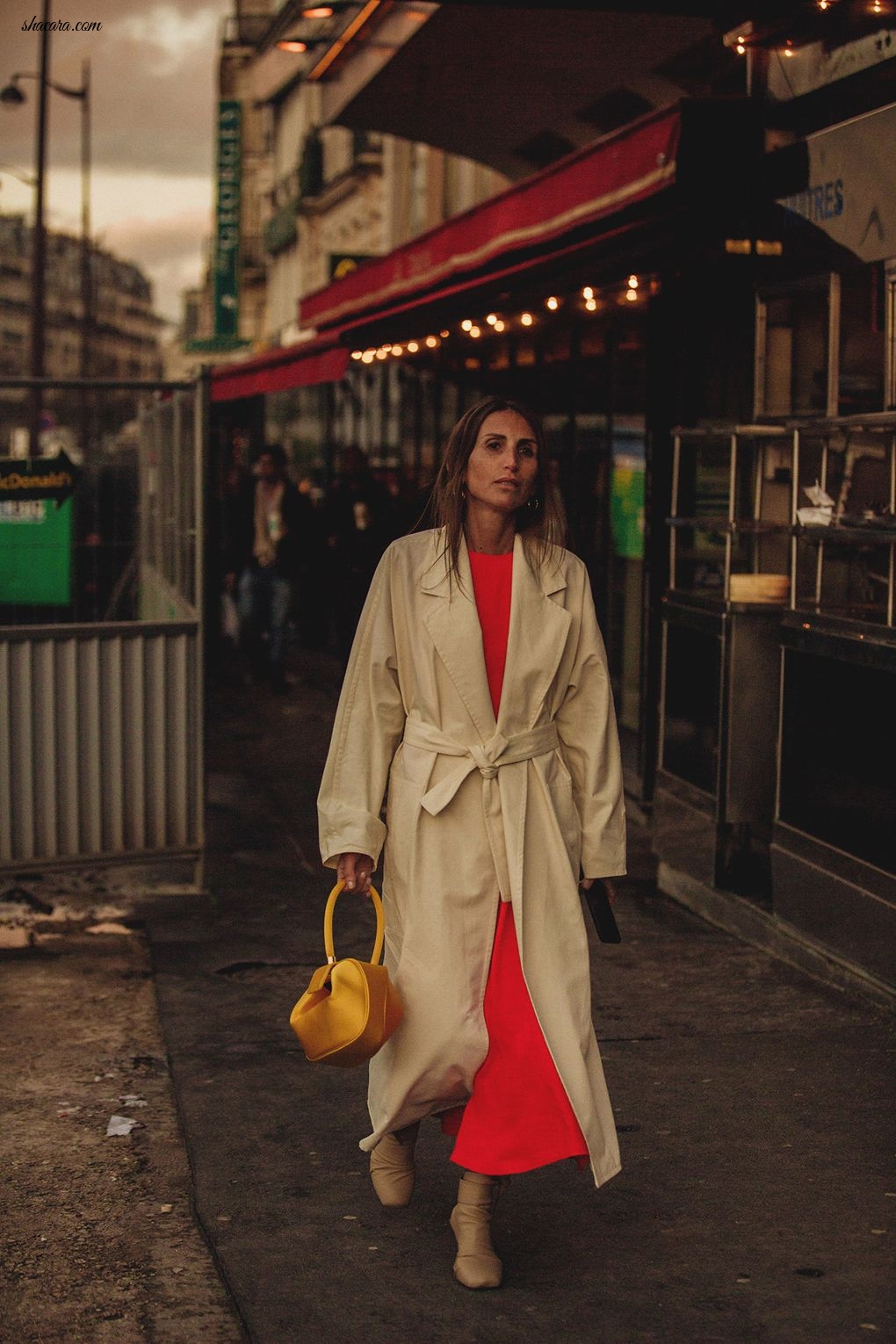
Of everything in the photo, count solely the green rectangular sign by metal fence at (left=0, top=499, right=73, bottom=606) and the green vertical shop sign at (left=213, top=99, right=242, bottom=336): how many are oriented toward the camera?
2

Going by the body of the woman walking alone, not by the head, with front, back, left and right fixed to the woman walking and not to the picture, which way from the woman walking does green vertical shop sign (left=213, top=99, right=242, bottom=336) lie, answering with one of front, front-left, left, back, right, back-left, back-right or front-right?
back

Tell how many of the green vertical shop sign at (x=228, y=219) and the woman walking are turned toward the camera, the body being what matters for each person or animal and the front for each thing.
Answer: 2

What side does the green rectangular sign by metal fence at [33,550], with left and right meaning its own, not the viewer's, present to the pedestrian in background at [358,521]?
back

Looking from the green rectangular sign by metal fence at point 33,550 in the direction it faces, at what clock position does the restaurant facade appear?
The restaurant facade is roughly at 9 o'clock from the green rectangular sign by metal fence.

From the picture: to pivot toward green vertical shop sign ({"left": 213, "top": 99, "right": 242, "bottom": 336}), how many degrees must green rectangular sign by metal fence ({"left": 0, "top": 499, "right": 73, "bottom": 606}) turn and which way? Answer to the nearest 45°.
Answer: approximately 180°

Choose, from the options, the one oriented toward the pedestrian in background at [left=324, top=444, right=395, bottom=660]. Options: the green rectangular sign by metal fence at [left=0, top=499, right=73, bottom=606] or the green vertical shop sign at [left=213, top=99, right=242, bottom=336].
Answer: the green vertical shop sign at [left=213, top=99, right=242, bottom=336]

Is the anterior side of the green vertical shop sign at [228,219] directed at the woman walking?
yes

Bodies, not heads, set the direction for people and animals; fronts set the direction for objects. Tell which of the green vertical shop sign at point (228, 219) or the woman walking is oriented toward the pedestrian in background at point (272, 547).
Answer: the green vertical shop sign

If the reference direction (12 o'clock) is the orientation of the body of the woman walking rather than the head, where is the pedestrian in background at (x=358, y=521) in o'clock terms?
The pedestrian in background is roughly at 6 o'clock from the woman walking.
